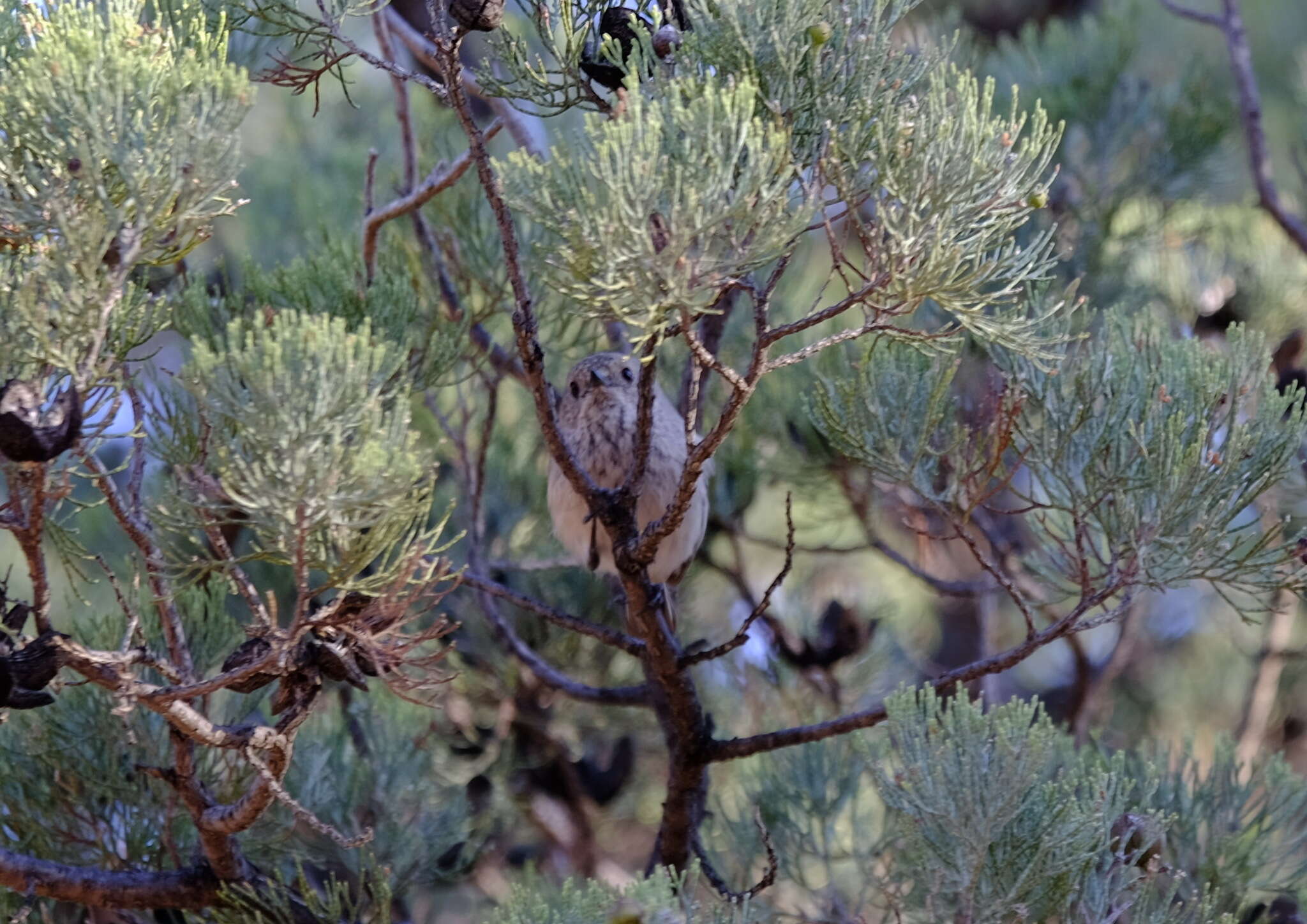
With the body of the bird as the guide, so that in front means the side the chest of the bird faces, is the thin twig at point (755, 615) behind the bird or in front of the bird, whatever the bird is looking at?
in front

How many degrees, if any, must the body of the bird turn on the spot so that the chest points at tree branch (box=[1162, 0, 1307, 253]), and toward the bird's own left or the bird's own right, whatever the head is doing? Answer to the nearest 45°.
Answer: approximately 90° to the bird's own left

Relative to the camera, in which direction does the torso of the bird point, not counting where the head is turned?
toward the camera

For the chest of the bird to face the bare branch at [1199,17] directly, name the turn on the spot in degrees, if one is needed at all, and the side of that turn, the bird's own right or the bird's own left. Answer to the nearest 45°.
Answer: approximately 90° to the bird's own left
